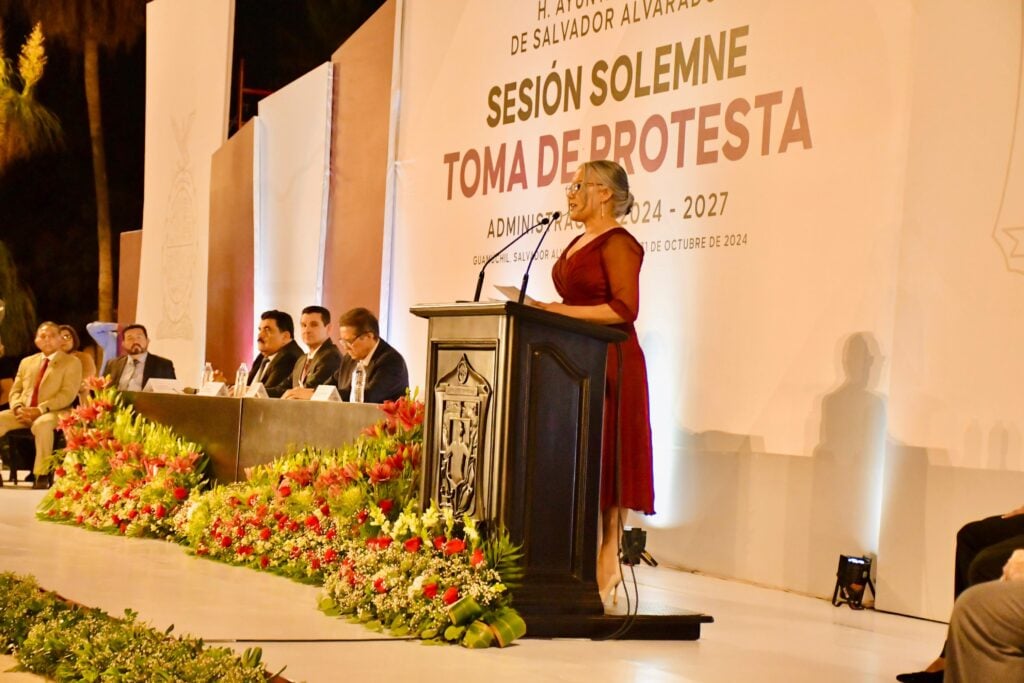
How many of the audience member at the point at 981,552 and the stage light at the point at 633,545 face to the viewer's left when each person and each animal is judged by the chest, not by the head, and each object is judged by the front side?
1

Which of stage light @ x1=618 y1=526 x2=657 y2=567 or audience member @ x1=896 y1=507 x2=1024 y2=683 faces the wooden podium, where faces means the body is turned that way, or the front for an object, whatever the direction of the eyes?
the audience member

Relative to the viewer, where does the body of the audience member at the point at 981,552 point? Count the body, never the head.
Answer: to the viewer's left

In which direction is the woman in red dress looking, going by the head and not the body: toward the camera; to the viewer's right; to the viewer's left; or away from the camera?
to the viewer's left

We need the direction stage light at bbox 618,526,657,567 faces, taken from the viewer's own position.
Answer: facing away from the viewer

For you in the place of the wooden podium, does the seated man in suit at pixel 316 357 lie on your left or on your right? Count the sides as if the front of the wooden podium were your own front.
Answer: on your right

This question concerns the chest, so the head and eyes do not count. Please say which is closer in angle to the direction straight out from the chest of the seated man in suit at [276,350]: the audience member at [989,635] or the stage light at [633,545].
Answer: the audience member

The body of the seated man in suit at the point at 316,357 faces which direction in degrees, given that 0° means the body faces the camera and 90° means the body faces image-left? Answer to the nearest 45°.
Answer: approximately 45°

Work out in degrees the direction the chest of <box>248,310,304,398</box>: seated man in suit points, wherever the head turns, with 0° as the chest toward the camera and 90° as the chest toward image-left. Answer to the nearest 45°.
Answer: approximately 45°

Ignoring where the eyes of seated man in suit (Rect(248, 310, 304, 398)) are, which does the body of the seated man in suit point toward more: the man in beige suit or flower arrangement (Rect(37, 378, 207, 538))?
the flower arrangement

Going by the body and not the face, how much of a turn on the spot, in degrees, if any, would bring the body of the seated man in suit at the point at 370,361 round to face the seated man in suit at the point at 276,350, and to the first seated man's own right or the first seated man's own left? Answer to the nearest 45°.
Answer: approximately 90° to the first seated man's own right

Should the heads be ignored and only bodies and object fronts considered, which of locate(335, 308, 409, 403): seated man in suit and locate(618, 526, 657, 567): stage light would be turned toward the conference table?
the seated man in suit
